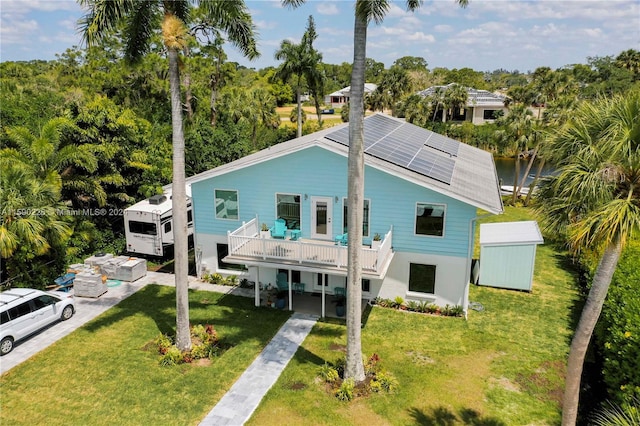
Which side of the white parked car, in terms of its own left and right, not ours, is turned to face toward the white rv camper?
front

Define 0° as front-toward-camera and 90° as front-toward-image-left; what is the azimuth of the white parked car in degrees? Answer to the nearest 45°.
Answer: approximately 225°

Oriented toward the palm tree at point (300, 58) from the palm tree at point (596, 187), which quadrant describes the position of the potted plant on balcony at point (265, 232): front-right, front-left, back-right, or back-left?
front-left
